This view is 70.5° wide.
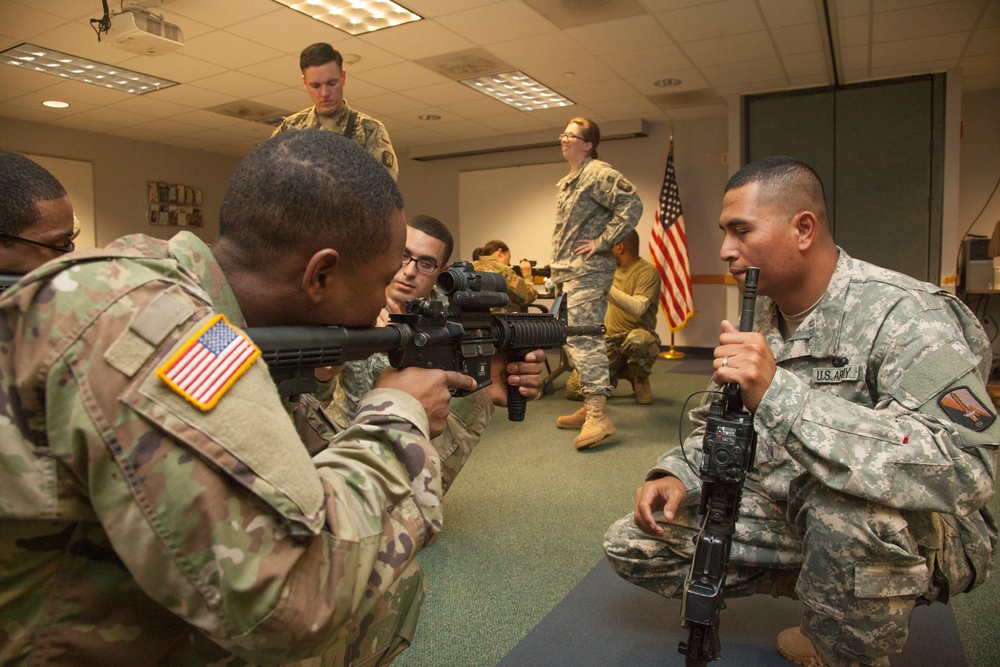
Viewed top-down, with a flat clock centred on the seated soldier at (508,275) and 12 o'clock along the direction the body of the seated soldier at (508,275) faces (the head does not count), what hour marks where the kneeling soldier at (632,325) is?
the kneeling soldier at (632,325) is roughly at 1 o'clock from the seated soldier at (508,275).

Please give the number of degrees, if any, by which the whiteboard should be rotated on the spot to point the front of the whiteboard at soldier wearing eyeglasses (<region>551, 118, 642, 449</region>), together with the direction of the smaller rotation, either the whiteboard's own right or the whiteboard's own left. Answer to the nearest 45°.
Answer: approximately 45° to the whiteboard's own left

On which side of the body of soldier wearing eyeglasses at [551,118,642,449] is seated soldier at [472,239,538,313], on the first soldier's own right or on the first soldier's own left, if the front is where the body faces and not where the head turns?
on the first soldier's own right

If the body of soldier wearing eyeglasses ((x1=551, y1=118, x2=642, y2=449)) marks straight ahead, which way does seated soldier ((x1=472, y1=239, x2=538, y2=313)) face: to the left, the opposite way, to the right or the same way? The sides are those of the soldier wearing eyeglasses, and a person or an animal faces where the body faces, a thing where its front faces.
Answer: the opposite way

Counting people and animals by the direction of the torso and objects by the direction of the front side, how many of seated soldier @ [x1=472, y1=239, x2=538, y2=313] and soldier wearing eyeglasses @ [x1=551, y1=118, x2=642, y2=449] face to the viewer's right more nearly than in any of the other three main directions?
1

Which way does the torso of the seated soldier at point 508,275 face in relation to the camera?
to the viewer's right

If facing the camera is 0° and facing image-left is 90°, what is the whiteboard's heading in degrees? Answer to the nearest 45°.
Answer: approximately 45°

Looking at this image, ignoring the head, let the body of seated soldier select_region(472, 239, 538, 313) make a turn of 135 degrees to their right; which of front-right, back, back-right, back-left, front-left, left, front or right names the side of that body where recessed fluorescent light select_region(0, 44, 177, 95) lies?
front-right

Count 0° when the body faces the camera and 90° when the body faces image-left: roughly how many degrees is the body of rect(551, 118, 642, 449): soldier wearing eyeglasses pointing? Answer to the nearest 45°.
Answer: approximately 90°
